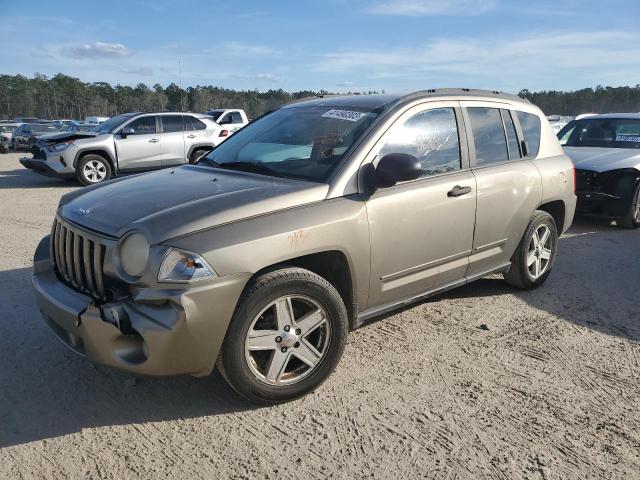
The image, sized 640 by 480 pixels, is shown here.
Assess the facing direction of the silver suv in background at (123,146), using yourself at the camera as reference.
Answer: facing the viewer and to the left of the viewer

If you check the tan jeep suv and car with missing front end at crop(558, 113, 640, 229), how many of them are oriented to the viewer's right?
0

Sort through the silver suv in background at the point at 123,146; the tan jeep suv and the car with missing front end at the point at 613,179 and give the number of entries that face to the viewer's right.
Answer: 0

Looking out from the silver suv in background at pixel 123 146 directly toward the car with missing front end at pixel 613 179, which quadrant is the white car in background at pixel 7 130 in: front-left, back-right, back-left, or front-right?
back-left

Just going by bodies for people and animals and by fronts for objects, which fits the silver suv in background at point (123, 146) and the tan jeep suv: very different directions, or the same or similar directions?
same or similar directions

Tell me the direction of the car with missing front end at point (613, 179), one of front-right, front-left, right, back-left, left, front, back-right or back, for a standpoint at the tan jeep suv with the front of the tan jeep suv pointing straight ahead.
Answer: back

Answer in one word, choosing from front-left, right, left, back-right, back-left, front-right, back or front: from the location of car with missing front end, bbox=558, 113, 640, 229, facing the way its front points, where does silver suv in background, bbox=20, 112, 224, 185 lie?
front-right
